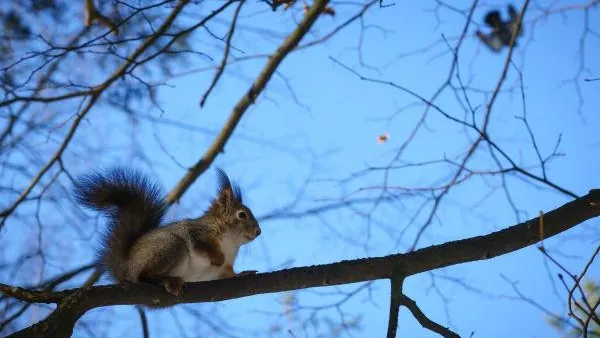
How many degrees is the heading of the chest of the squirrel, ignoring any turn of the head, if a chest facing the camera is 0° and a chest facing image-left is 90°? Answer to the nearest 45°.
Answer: approximately 270°

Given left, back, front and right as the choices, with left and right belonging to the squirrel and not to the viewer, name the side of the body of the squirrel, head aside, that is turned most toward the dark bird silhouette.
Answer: front
